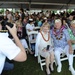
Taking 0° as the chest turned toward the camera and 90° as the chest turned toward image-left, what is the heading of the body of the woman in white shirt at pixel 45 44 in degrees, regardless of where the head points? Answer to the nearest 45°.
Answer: approximately 315°
